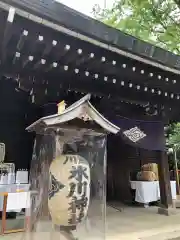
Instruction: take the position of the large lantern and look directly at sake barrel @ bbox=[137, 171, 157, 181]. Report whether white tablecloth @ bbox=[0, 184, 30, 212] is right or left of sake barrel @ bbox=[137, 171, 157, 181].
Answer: left

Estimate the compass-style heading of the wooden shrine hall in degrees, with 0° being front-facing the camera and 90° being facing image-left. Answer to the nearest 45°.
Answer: approximately 315°

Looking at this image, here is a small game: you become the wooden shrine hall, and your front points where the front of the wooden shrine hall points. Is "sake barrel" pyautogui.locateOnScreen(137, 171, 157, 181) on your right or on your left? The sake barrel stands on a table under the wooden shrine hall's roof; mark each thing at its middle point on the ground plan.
on your left

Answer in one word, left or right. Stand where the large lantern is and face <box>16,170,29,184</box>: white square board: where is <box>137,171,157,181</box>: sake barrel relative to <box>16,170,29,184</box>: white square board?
right
